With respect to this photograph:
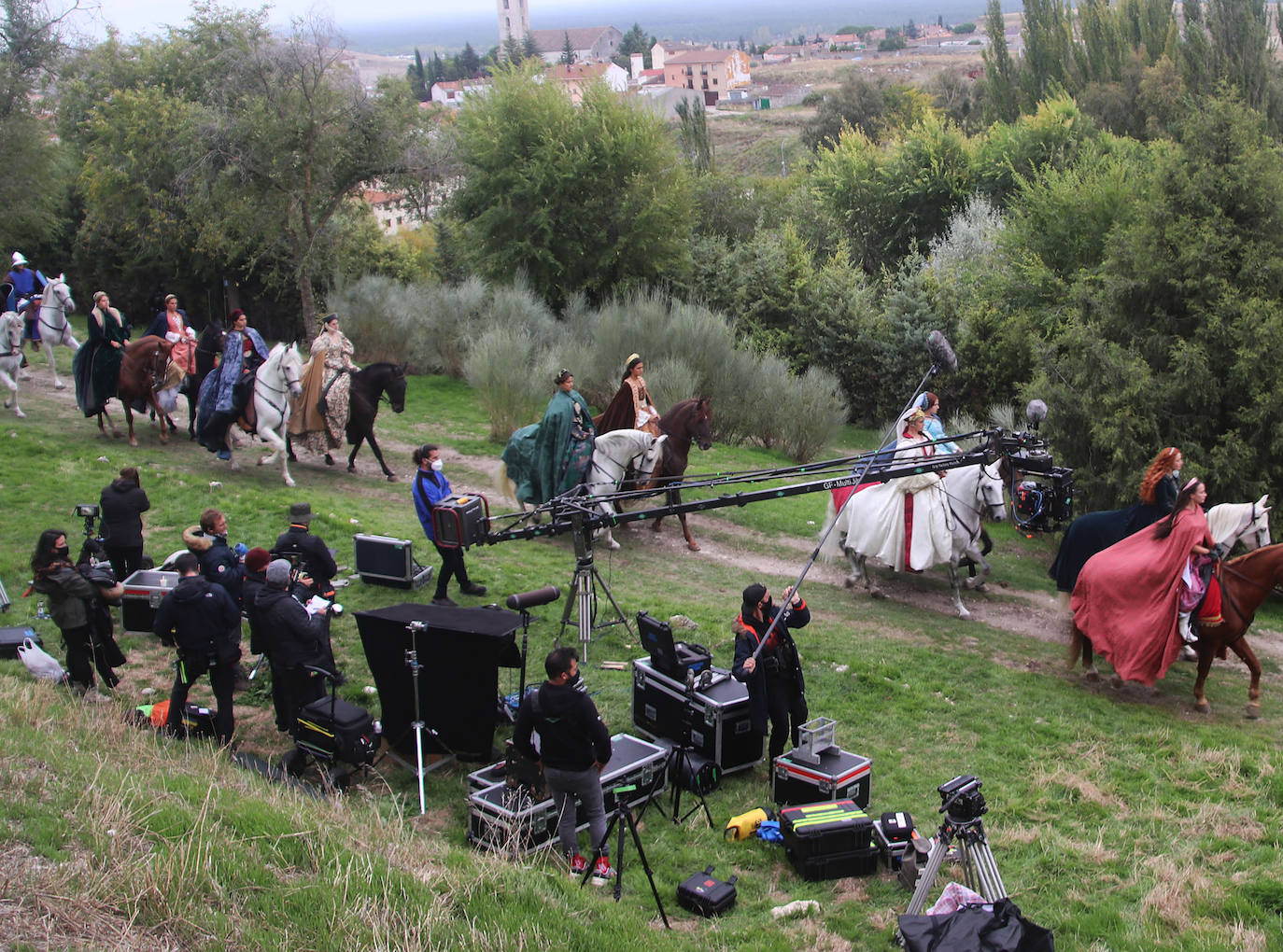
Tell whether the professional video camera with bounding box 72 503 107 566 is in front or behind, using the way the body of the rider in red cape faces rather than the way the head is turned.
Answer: behind

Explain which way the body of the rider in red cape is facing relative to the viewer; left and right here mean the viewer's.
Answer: facing to the right of the viewer

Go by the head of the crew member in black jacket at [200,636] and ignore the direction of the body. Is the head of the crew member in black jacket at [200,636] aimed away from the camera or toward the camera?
away from the camera

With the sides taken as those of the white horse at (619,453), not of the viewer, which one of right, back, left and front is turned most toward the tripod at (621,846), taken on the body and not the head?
right

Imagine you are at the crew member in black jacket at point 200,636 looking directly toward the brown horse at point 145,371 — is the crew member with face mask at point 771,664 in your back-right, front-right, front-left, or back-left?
back-right

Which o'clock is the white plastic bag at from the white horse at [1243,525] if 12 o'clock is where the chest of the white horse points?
The white plastic bag is roughly at 5 o'clock from the white horse.

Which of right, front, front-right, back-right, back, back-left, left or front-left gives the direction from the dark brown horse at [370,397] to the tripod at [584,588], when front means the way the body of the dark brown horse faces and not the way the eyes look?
right

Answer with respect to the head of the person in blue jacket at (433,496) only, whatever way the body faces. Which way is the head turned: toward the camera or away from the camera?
toward the camera

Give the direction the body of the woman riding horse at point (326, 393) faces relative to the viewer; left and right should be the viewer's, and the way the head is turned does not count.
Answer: facing the viewer and to the right of the viewer

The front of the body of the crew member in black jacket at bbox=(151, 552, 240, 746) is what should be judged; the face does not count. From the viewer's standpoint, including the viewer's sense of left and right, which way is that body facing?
facing away from the viewer

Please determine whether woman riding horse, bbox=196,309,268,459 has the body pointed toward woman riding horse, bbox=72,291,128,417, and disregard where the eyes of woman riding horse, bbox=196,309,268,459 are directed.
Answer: no

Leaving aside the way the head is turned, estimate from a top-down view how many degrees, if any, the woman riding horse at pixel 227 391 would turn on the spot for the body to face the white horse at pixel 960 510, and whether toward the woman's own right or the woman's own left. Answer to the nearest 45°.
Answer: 0° — they already face it

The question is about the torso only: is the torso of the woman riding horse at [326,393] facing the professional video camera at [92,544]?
no

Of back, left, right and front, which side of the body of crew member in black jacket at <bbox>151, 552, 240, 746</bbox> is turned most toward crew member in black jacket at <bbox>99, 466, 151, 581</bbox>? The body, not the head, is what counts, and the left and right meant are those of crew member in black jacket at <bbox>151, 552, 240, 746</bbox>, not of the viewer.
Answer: front

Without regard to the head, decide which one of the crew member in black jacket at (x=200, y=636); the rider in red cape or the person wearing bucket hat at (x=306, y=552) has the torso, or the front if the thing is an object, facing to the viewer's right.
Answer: the rider in red cape

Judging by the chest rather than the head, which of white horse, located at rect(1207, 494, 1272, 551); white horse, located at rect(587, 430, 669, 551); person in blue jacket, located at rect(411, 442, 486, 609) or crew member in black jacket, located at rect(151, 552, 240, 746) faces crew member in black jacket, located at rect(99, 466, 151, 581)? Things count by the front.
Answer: crew member in black jacket, located at rect(151, 552, 240, 746)

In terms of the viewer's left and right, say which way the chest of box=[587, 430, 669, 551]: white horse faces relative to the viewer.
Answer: facing to the right of the viewer

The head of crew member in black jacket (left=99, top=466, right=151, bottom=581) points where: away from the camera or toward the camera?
away from the camera

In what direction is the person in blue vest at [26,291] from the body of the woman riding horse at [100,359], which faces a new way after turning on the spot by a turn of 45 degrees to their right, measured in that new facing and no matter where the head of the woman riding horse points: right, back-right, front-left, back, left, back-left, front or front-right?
back

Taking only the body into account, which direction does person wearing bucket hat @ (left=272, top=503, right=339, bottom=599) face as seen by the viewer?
away from the camera
